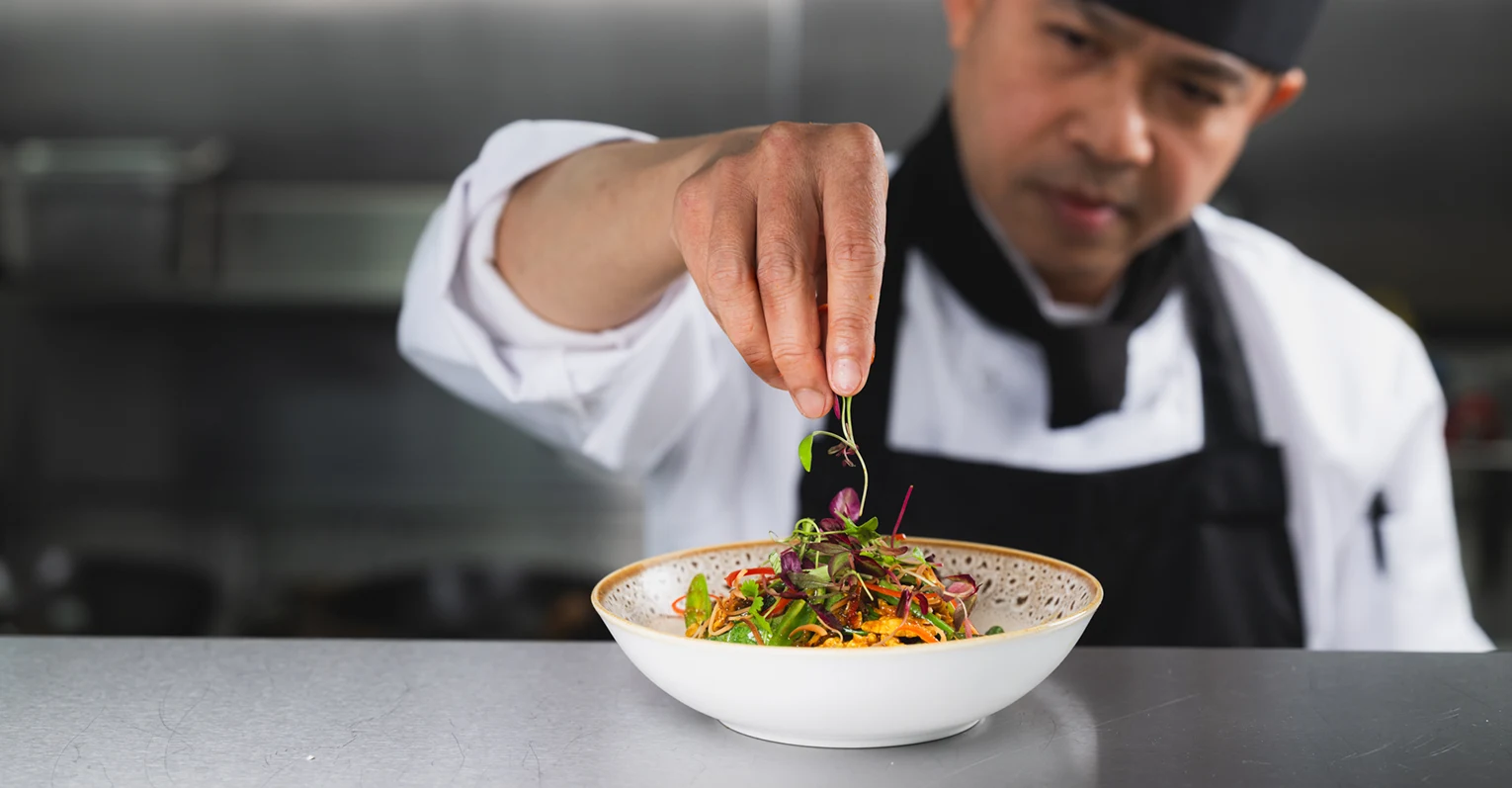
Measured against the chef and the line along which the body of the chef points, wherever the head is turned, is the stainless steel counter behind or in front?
in front

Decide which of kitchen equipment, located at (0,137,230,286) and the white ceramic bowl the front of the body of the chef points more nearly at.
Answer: the white ceramic bowl

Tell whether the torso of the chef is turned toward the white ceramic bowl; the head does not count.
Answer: yes

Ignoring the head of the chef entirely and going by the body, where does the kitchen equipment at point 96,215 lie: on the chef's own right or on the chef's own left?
on the chef's own right

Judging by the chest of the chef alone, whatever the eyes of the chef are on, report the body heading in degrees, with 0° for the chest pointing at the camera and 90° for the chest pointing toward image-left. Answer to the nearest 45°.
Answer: approximately 0°

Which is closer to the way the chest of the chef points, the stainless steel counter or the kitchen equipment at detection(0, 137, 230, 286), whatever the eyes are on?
the stainless steel counter
